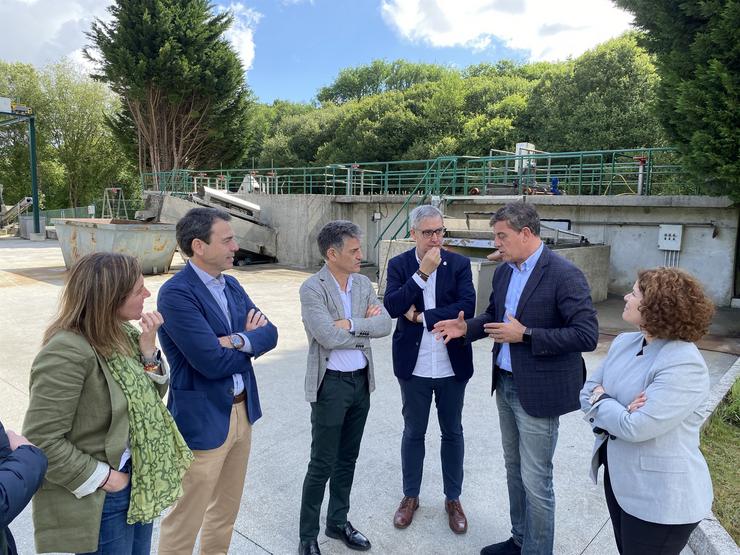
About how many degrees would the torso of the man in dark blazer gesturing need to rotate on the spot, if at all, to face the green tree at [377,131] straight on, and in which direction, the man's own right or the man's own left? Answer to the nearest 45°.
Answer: approximately 135° to the man's own right

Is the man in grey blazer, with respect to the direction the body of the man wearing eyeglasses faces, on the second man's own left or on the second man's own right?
on the second man's own right

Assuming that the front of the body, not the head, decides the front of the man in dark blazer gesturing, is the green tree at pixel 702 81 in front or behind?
behind

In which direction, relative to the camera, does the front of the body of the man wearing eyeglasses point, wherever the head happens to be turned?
toward the camera

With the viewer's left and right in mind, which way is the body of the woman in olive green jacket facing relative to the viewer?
facing to the right of the viewer

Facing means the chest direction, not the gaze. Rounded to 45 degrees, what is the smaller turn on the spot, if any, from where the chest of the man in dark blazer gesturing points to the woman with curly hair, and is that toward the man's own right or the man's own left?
approximately 90° to the man's own left

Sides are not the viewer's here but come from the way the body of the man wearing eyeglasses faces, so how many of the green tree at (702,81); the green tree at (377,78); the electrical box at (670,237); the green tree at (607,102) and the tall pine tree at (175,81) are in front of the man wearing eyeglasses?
0

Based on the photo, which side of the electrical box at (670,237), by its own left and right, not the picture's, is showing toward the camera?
front

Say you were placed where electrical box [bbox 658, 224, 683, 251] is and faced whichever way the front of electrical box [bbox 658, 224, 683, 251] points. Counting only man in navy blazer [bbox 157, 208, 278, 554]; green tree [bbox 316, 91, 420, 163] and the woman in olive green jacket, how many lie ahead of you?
2

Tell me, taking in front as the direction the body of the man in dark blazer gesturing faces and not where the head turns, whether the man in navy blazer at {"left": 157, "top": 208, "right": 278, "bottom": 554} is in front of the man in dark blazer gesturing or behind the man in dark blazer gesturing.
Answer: in front

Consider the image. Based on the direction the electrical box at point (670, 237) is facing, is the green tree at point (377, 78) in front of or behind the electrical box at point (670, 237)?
behind

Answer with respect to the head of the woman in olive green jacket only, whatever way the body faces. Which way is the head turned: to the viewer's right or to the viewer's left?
to the viewer's right

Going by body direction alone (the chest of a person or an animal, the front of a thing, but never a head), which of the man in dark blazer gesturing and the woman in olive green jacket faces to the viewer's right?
the woman in olive green jacket

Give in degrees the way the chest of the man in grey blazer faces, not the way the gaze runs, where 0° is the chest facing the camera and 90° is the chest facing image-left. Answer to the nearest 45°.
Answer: approximately 315°

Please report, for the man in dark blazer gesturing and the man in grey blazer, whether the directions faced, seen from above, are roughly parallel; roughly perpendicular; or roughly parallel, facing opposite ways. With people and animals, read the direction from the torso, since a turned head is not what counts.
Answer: roughly perpendicular

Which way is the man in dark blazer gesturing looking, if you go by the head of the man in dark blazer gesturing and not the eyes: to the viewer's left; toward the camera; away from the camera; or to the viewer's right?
to the viewer's left

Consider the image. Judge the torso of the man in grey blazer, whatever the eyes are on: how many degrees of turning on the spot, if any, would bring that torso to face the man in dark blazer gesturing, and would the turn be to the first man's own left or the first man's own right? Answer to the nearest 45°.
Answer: approximately 45° to the first man's own left
